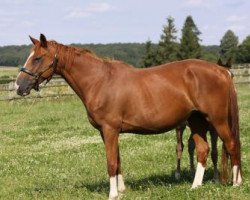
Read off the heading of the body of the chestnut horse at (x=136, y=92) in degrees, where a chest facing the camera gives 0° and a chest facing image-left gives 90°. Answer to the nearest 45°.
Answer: approximately 90°

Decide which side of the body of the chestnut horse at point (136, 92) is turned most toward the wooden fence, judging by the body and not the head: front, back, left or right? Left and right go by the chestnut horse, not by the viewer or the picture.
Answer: right
